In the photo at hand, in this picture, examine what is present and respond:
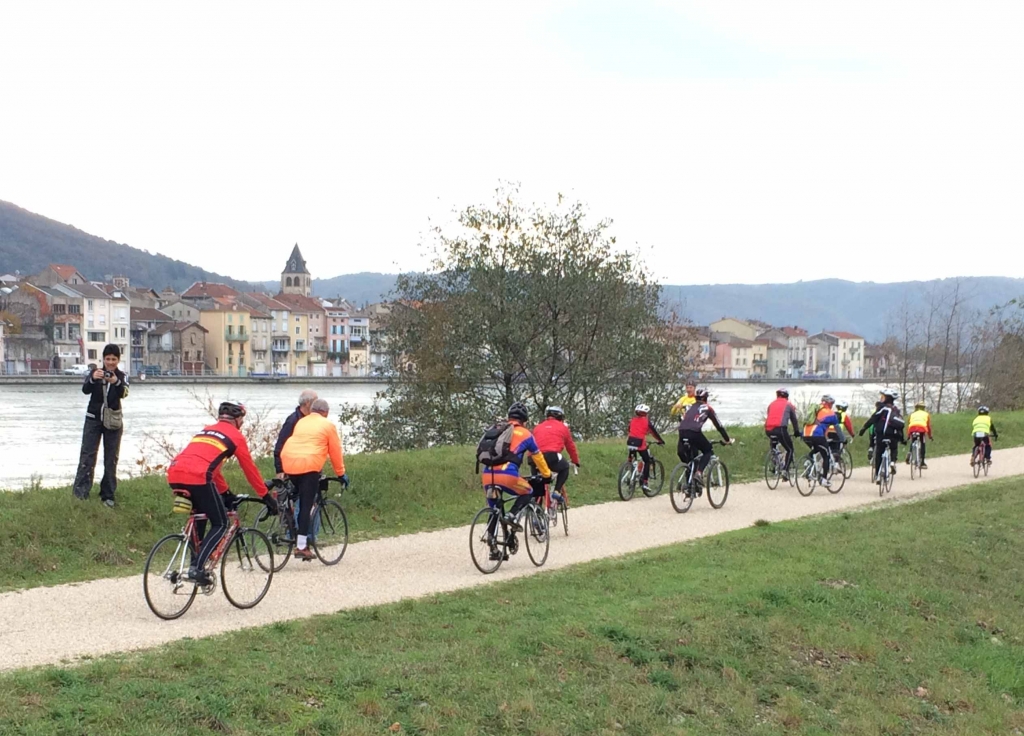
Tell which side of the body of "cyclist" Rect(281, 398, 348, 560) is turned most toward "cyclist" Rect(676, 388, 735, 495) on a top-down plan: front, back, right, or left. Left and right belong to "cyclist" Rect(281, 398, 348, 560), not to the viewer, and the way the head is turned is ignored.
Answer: front

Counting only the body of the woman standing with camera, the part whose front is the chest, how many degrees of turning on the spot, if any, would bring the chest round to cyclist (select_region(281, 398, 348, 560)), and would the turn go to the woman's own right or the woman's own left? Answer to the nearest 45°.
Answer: approximately 45° to the woman's own left

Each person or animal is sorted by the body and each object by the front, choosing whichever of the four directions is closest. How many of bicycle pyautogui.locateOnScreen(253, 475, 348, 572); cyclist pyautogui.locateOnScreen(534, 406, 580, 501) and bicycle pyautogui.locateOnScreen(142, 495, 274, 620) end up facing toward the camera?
0

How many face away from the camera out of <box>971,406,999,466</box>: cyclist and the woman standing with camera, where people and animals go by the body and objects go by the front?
1

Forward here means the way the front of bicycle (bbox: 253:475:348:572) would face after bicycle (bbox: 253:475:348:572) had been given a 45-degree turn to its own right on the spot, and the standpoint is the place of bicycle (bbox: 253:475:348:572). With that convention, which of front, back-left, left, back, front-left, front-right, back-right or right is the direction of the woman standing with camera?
back-left

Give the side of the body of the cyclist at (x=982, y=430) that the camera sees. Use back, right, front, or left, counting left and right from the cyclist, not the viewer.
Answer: back

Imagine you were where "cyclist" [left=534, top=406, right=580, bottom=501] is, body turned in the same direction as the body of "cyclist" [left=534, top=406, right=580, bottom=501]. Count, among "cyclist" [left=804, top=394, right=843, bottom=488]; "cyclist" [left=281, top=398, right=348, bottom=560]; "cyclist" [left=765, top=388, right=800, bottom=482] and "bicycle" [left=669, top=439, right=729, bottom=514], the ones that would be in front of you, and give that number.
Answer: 3

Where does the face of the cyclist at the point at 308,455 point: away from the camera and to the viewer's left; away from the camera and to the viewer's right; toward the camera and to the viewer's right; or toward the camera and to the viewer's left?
away from the camera and to the viewer's right

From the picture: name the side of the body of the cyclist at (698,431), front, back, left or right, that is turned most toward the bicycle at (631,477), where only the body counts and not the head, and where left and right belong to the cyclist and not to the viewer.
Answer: left

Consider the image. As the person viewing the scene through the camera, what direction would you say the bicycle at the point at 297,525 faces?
facing away from the viewer and to the right of the viewer

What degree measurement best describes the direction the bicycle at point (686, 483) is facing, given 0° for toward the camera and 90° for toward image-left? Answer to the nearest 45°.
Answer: approximately 225°

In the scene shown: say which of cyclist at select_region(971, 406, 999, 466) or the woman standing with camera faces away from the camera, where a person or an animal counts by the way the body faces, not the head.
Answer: the cyclist

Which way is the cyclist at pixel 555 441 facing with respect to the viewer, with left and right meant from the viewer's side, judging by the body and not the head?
facing away from the viewer and to the right of the viewer

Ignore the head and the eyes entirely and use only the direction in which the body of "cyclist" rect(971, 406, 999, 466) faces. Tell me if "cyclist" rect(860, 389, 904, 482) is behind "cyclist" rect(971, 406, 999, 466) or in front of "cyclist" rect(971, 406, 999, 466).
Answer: behind

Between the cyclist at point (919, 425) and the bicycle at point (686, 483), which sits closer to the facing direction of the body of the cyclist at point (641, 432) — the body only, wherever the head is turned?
the cyclist
